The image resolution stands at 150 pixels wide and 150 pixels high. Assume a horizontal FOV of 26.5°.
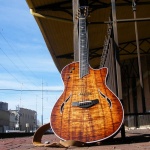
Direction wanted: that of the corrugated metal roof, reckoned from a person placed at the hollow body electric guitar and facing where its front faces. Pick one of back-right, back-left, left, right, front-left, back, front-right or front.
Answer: back

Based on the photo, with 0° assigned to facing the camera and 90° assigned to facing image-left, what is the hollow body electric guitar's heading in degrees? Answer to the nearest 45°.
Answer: approximately 0°
